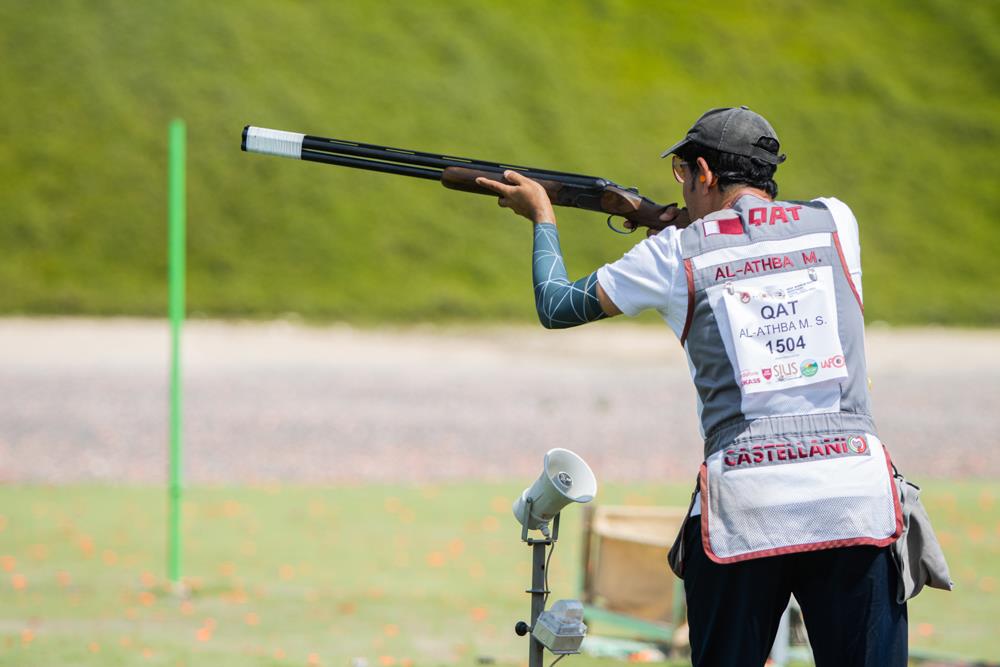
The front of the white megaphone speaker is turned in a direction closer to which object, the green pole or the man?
the man

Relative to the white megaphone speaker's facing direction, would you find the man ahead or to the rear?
ahead

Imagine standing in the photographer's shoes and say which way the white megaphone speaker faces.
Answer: facing the viewer and to the right of the viewer

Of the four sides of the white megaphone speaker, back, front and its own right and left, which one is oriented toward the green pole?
back

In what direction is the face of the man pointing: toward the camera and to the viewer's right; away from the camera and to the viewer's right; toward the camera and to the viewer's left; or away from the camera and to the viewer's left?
away from the camera and to the viewer's left
